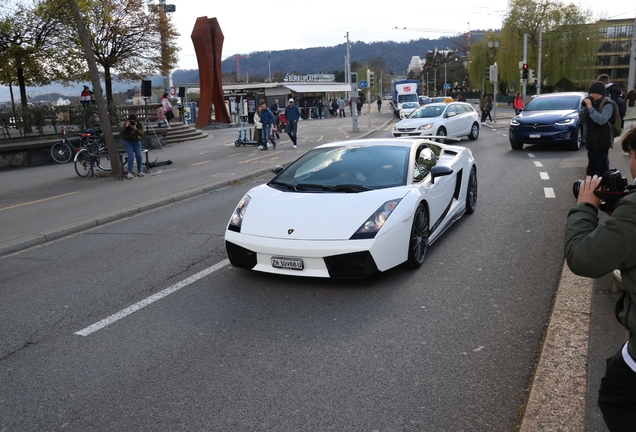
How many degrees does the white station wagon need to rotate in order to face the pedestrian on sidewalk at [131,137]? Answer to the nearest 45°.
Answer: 0° — it already faces them

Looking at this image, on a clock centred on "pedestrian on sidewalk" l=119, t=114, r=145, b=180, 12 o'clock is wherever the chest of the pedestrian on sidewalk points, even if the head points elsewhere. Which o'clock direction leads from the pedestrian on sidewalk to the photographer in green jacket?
The photographer in green jacket is roughly at 12 o'clock from the pedestrian on sidewalk.

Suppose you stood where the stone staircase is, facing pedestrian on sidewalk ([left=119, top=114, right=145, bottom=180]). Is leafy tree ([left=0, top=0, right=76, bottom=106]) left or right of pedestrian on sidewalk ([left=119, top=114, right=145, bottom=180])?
right

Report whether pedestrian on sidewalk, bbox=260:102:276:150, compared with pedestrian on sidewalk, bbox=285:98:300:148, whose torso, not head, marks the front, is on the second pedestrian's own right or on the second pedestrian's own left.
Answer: on the second pedestrian's own right

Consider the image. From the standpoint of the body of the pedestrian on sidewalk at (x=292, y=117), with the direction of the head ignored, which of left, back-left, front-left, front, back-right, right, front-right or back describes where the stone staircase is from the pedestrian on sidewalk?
back-right

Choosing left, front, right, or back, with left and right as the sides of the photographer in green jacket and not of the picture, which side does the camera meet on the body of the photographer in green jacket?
left

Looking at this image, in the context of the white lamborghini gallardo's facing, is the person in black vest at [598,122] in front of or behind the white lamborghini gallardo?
behind

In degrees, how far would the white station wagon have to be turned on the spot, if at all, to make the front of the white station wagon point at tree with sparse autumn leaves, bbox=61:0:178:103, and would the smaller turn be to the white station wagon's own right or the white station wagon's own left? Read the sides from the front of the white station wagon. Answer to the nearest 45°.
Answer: approximately 90° to the white station wagon's own right
